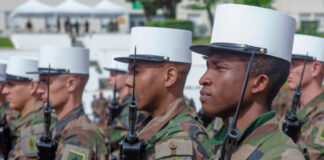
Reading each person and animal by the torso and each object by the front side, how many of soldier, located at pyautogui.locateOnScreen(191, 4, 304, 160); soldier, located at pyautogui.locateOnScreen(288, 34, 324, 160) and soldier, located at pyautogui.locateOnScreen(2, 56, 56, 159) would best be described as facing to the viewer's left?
3

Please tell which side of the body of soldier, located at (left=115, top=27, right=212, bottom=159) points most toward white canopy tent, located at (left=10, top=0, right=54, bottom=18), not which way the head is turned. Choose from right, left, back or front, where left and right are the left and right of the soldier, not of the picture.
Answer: right

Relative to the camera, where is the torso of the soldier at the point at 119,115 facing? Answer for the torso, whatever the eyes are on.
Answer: to the viewer's left

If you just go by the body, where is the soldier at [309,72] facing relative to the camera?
to the viewer's left

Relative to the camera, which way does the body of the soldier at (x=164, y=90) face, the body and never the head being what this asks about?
to the viewer's left

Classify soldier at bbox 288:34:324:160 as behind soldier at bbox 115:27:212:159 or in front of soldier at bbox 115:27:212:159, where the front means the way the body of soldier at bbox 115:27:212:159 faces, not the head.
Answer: behind

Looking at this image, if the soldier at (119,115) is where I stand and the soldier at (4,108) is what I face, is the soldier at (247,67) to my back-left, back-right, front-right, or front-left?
back-left

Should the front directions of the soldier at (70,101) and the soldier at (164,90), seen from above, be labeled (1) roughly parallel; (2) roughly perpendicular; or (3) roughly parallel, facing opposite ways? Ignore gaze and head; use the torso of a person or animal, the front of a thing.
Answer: roughly parallel

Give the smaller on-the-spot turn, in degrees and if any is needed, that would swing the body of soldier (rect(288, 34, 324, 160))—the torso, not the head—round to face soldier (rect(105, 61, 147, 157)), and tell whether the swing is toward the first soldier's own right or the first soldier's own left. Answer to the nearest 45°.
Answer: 0° — they already face them

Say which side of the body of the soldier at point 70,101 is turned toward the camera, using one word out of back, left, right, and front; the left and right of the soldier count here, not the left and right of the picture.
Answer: left

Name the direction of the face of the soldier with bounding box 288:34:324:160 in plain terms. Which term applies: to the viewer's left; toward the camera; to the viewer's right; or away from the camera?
to the viewer's left

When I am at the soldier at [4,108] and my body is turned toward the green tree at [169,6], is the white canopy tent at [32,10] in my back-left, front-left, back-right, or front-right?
front-left

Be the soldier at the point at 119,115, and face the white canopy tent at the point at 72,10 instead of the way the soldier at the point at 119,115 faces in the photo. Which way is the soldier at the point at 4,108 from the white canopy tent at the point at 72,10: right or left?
left

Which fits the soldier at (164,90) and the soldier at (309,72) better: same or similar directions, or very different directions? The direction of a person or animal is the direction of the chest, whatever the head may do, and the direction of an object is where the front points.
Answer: same or similar directions

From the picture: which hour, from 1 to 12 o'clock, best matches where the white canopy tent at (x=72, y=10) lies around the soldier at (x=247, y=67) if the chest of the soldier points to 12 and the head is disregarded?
The white canopy tent is roughly at 2 o'clock from the soldier.

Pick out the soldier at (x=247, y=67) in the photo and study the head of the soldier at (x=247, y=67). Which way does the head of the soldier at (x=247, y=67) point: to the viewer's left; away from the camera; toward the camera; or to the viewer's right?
to the viewer's left
